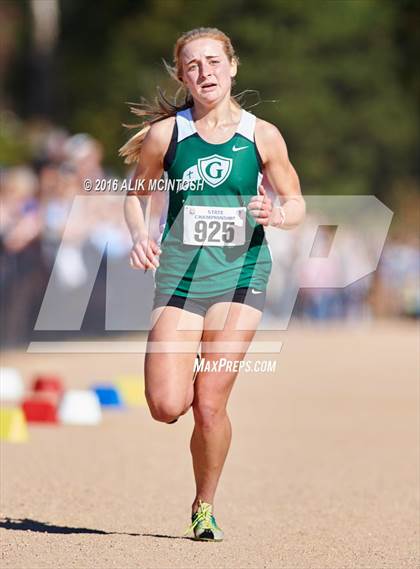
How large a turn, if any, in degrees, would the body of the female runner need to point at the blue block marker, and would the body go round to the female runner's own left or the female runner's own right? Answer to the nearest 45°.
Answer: approximately 180°

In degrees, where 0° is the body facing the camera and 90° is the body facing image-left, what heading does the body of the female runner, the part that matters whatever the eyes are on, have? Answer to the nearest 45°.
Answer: approximately 0°
